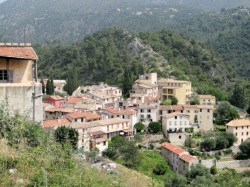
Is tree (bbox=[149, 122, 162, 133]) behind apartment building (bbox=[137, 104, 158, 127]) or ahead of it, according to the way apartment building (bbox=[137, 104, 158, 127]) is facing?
ahead

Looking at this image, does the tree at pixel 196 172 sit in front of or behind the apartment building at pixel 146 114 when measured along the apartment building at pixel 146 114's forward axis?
in front

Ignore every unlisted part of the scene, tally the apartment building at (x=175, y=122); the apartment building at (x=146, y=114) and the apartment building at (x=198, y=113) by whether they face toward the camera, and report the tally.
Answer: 3

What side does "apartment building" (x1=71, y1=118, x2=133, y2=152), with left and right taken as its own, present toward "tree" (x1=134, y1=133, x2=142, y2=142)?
left

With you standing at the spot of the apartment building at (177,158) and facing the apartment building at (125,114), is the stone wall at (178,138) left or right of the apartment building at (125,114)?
right

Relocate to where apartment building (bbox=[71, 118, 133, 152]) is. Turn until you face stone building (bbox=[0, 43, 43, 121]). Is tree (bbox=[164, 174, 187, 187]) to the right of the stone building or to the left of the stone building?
left

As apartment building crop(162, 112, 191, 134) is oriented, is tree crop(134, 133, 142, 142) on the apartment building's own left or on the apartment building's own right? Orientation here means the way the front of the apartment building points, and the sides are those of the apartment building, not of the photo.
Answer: on the apartment building's own right

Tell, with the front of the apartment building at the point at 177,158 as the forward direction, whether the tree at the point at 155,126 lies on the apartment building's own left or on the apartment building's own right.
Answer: on the apartment building's own right

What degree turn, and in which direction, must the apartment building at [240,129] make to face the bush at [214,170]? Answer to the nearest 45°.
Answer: approximately 45° to its right

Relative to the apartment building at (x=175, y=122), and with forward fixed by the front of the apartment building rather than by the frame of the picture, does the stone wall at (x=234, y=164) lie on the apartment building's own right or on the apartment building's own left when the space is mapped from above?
on the apartment building's own left

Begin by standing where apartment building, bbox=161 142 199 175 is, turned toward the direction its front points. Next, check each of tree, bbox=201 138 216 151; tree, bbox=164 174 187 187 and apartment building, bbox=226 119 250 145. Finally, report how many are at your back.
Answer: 2

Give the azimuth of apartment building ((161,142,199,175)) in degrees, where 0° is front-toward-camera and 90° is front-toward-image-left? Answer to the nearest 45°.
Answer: approximately 45°
